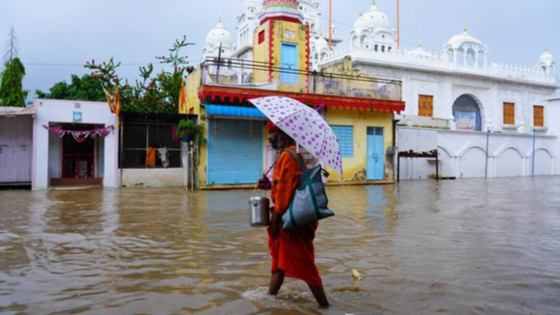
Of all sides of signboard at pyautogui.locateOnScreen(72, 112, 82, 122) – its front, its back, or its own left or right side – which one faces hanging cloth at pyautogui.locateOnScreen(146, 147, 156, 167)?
left

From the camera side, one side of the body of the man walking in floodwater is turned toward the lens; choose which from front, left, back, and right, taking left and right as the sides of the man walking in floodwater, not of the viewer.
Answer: left

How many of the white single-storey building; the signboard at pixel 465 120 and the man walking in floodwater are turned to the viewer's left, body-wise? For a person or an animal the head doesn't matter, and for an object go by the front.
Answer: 1

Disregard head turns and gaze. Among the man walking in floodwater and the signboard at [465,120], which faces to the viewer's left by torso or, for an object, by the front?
the man walking in floodwater

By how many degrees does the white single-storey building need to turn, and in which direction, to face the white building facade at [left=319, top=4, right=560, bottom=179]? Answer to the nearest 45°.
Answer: approximately 90° to its left

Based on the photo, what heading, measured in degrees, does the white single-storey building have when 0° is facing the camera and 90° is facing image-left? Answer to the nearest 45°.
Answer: approximately 0°

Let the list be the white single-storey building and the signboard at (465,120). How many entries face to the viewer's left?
0

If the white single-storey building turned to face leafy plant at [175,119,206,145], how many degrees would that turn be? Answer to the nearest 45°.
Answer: approximately 45° to its left

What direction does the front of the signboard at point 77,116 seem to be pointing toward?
toward the camera

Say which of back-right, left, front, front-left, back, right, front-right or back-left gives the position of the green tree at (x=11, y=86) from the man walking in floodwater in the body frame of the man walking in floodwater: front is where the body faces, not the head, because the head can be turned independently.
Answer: front-right

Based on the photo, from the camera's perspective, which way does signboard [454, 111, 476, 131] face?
toward the camera

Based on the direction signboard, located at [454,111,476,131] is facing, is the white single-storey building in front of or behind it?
in front

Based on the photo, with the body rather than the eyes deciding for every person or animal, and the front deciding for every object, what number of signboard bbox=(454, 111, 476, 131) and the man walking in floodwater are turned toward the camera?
1

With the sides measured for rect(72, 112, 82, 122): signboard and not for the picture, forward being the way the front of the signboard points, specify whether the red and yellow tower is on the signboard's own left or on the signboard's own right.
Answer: on the signboard's own left

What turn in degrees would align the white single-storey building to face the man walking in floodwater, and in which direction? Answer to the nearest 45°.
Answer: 0° — it already faces them

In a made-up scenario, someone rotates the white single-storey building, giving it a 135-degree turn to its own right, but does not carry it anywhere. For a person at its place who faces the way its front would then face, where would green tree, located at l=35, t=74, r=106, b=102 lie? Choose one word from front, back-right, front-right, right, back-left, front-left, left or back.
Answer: front-right

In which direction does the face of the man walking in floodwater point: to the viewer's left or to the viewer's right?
to the viewer's left

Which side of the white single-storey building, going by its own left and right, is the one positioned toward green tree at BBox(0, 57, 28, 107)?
back
